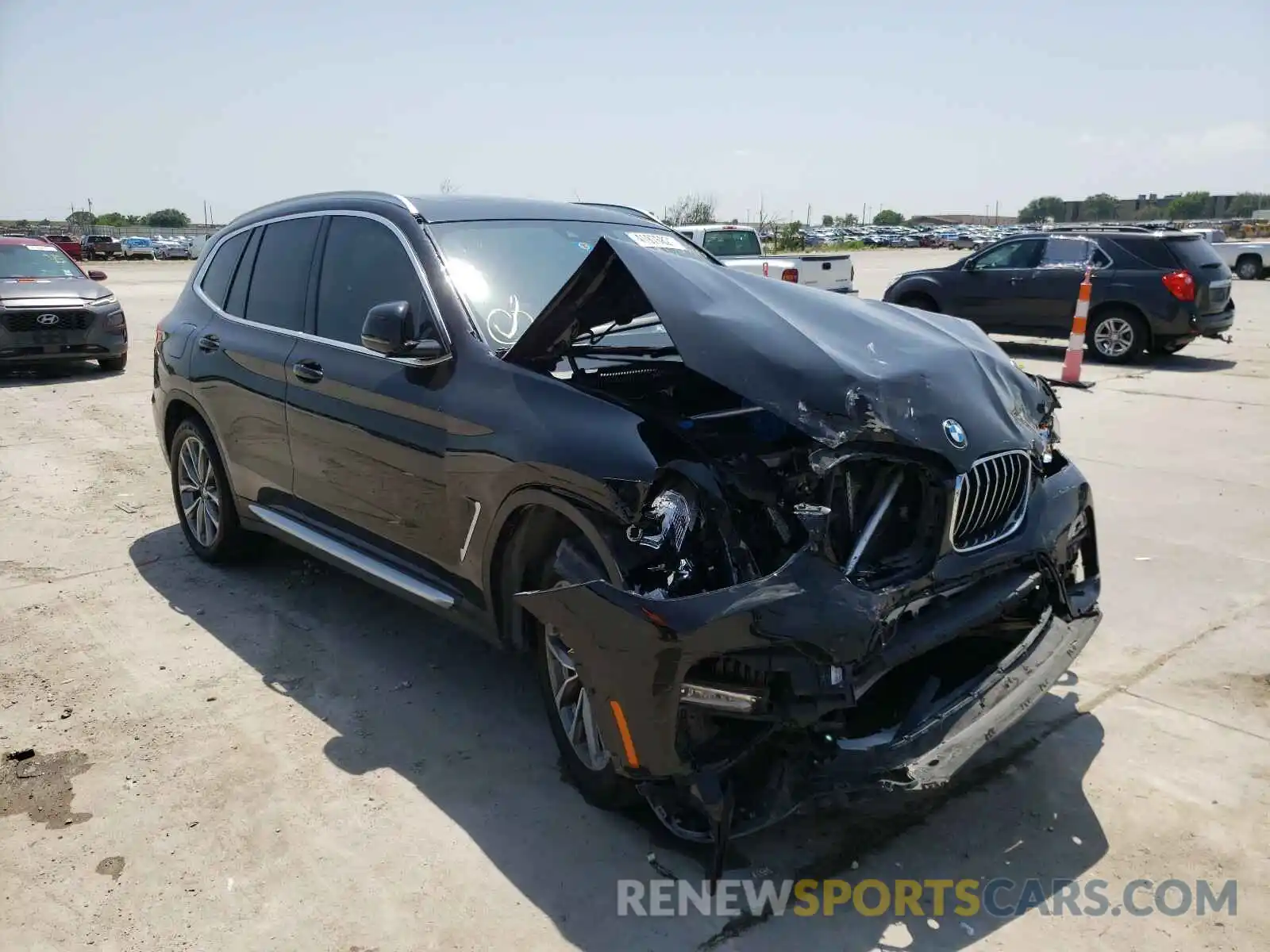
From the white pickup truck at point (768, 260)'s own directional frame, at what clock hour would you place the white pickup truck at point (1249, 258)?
the white pickup truck at point (1249, 258) is roughly at 3 o'clock from the white pickup truck at point (768, 260).

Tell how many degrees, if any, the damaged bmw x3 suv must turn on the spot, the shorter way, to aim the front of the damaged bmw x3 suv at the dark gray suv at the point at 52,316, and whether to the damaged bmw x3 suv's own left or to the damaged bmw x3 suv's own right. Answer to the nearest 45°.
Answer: approximately 180°

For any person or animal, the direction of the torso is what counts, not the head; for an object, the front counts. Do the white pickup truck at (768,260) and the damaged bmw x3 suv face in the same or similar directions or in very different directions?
very different directions

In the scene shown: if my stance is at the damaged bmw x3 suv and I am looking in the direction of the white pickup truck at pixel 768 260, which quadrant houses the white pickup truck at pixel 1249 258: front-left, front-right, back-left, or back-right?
front-right

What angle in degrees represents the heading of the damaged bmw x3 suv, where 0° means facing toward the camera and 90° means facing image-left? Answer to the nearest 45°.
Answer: approximately 315°

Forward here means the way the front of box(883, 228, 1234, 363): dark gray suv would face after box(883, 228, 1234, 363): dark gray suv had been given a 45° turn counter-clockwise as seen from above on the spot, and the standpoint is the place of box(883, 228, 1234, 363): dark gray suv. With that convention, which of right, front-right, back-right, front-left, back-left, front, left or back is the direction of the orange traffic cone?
left

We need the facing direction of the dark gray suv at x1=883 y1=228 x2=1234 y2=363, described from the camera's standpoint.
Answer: facing away from the viewer and to the left of the viewer

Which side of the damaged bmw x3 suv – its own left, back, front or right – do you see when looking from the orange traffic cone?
left

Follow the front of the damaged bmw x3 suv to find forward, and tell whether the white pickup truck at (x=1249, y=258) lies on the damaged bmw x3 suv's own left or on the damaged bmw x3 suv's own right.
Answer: on the damaged bmw x3 suv's own left

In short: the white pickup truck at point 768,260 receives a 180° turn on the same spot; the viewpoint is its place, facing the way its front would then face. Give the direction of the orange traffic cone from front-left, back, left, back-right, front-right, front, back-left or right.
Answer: front

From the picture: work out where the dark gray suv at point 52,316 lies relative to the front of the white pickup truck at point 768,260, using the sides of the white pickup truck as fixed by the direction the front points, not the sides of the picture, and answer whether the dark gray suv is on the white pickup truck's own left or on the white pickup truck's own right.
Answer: on the white pickup truck's own left

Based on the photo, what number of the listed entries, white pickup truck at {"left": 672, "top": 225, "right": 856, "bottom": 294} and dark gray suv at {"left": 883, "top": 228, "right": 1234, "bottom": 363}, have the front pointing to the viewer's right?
0

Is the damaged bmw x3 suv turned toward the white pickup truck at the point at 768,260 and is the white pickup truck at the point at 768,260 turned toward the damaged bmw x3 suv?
no

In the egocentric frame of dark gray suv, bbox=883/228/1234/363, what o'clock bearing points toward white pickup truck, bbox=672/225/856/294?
The white pickup truck is roughly at 1 o'clock from the dark gray suv.

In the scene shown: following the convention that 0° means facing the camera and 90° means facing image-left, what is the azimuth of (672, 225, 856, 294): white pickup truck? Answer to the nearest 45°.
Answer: approximately 135°

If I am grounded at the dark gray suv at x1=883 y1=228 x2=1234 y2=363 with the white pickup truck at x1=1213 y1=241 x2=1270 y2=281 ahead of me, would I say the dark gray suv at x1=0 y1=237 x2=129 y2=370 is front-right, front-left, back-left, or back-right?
back-left

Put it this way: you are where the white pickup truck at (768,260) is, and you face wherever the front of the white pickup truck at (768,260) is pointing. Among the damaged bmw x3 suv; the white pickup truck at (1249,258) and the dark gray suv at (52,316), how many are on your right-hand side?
1
